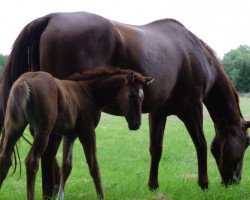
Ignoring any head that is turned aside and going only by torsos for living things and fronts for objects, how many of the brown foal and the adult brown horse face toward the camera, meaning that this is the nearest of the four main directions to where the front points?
0

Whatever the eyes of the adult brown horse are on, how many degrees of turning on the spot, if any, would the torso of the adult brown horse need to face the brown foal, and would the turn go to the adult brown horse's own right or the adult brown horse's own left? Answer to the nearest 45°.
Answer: approximately 135° to the adult brown horse's own right

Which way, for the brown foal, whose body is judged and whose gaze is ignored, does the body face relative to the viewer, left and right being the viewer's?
facing away from the viewer and to the right of the viewer

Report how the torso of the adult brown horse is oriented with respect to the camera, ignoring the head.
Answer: to the viewer's right
